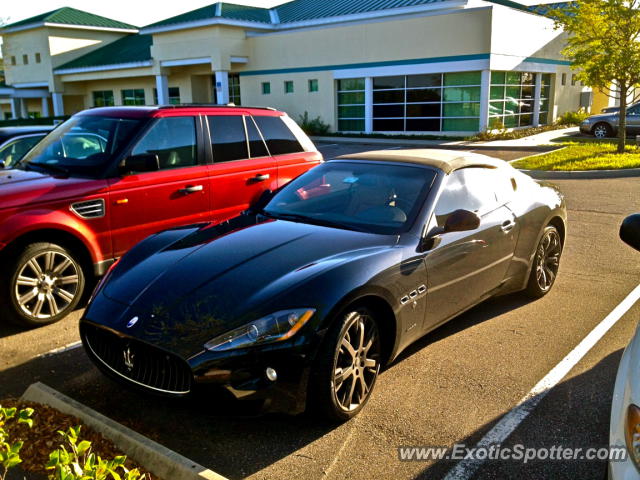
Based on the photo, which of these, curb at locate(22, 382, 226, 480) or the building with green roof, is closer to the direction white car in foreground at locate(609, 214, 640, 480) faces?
the curb

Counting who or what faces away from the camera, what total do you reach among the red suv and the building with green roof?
0

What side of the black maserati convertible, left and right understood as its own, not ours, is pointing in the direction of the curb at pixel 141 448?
front

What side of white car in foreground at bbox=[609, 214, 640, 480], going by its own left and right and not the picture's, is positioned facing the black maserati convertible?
right

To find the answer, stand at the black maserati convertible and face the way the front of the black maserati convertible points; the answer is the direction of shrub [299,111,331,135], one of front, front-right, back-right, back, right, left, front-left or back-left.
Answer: back-right

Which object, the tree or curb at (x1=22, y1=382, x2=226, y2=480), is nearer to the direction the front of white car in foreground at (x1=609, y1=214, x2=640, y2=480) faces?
the curb

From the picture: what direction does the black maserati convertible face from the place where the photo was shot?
facing the viewer and to the left of the viewer

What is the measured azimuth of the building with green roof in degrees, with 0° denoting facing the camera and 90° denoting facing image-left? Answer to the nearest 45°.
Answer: approximately 45°

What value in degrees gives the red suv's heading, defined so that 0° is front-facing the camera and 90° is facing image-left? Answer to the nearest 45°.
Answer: approximately 45°

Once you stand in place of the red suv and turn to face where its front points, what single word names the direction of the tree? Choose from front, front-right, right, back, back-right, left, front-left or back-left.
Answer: back

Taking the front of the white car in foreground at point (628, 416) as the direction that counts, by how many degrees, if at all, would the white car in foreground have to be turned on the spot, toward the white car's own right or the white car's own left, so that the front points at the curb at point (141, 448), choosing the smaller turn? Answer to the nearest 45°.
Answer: approximately 45° to the white car's own right

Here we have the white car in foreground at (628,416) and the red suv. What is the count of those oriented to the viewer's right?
0

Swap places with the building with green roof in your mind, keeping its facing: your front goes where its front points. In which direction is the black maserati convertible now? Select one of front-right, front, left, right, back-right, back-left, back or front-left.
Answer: front-left

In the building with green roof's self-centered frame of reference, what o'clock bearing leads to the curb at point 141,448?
The curb is roughly at 11 o'clock from the building with green roof.
